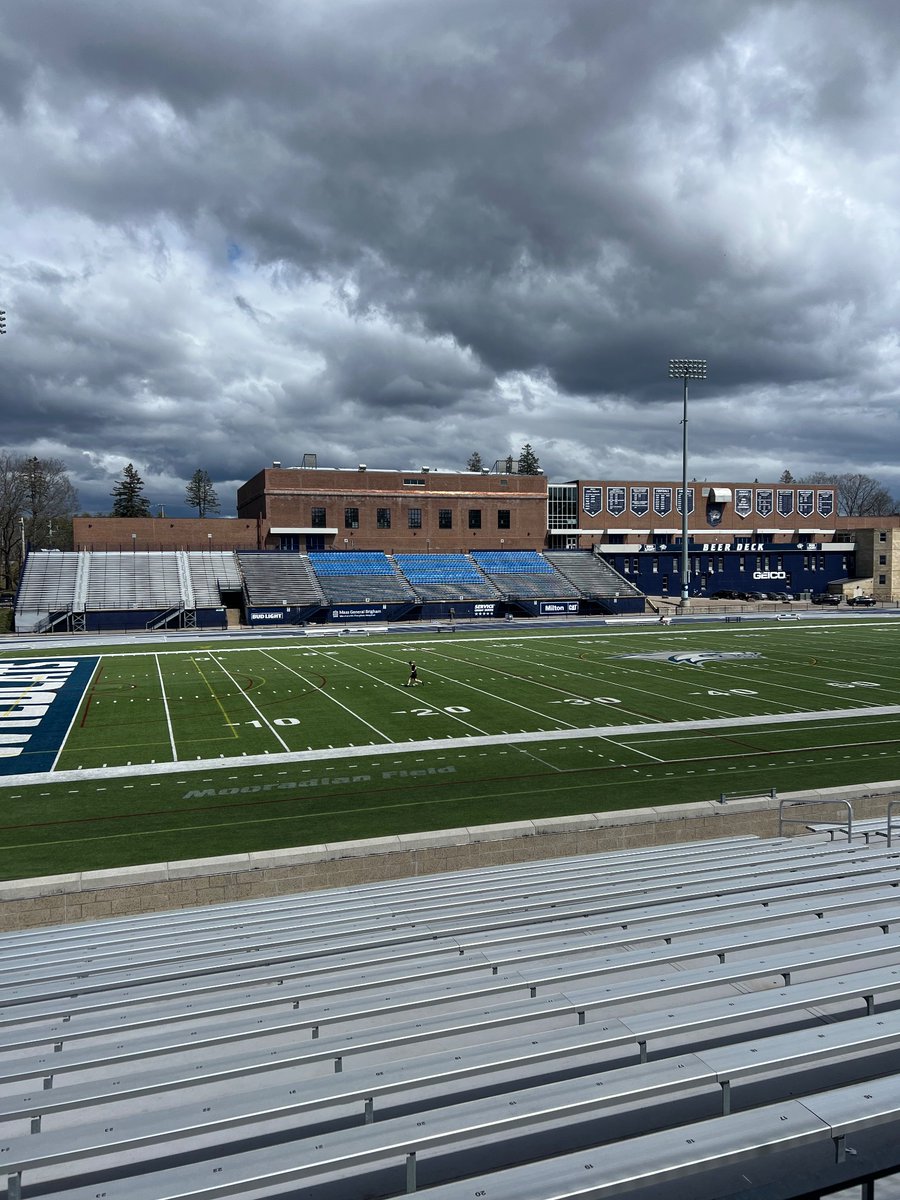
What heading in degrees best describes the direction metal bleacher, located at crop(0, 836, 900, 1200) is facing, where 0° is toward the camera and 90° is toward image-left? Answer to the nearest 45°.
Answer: approximately 180°
